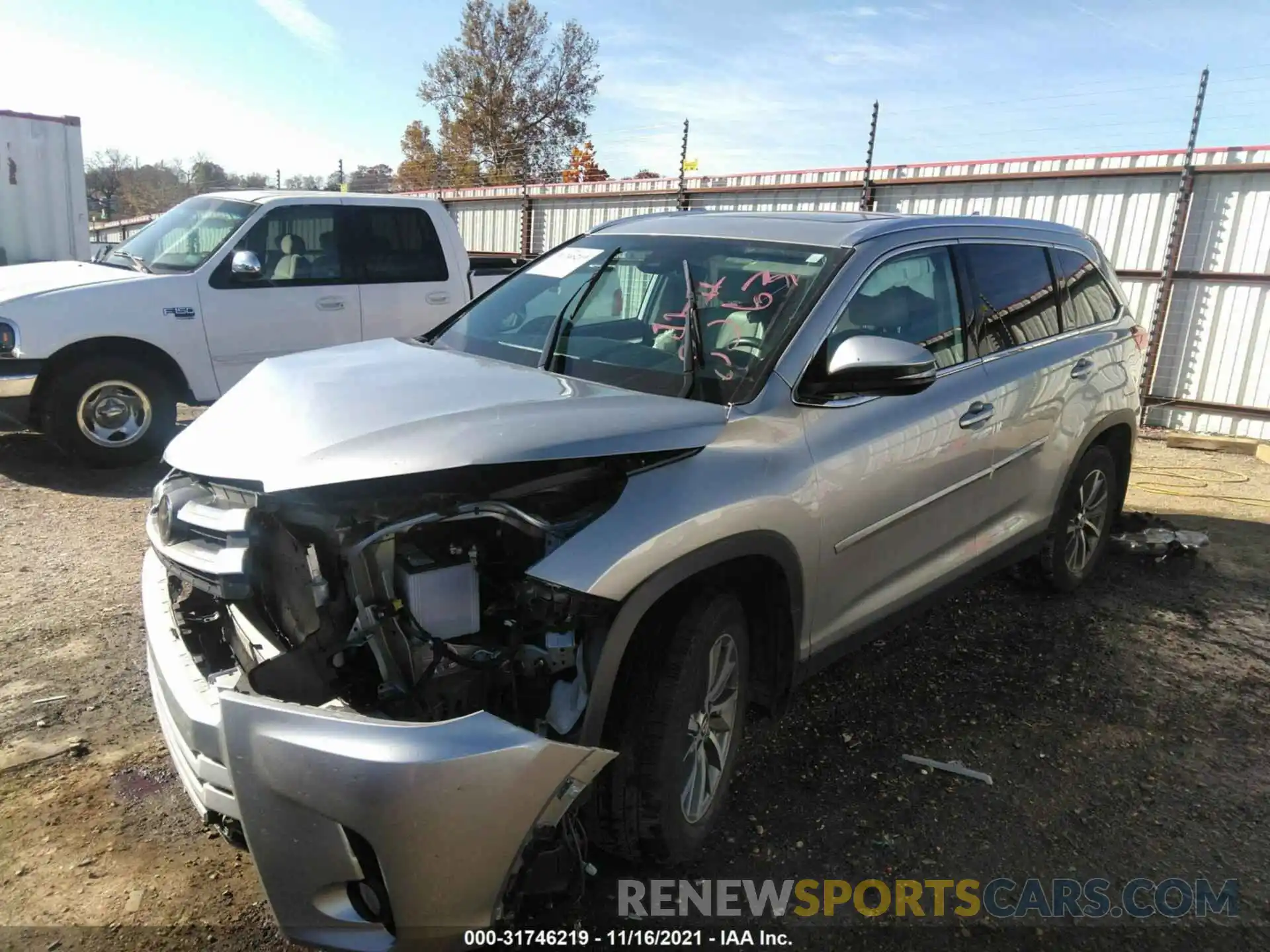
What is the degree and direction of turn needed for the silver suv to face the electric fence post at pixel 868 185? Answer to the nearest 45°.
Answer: approximately 135° to its right

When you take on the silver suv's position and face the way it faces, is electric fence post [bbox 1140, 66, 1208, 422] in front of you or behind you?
behind

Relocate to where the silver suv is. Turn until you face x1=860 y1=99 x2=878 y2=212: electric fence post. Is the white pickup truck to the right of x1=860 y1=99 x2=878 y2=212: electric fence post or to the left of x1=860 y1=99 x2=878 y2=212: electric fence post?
left

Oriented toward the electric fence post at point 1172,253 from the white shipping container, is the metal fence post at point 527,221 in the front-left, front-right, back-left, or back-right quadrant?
front-left

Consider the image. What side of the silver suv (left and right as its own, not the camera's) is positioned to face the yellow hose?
back

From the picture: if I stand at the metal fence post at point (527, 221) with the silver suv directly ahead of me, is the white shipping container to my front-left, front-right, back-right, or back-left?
front-right

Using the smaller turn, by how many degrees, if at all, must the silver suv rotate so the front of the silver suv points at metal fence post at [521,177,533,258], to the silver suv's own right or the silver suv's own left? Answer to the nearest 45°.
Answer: approximately 135° to the silver suv's own right

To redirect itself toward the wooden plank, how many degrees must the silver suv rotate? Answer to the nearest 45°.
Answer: approximately 180°

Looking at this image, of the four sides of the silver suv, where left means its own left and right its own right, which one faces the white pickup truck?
right

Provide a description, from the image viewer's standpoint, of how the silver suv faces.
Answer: facing the viewer and to the left of the viewer
